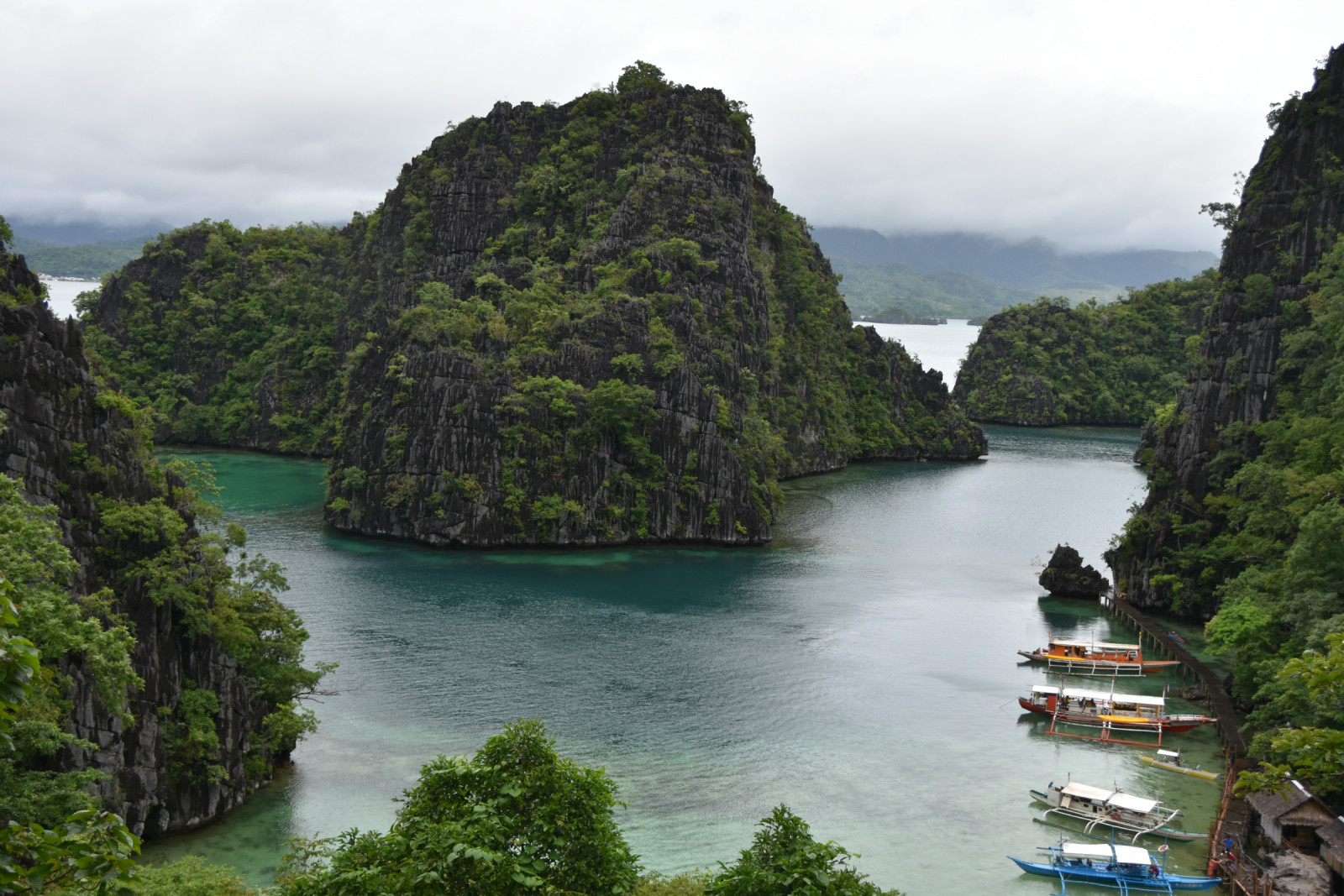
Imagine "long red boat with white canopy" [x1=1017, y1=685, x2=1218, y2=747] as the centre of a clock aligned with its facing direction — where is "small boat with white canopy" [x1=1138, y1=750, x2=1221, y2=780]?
"small boat with white canopy" [x1=1138, y1=750, x2=1221, y2=780] is roughly at 2 o'clock from "long red boat with white canopy" [x1=1017, y1=685, x2=1218, y2=747].

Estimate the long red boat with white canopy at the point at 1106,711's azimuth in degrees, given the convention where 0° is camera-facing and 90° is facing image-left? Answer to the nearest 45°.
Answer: approximately 270°

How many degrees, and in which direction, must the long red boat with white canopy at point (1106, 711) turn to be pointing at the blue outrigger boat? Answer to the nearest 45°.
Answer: approximately 90° to its right
